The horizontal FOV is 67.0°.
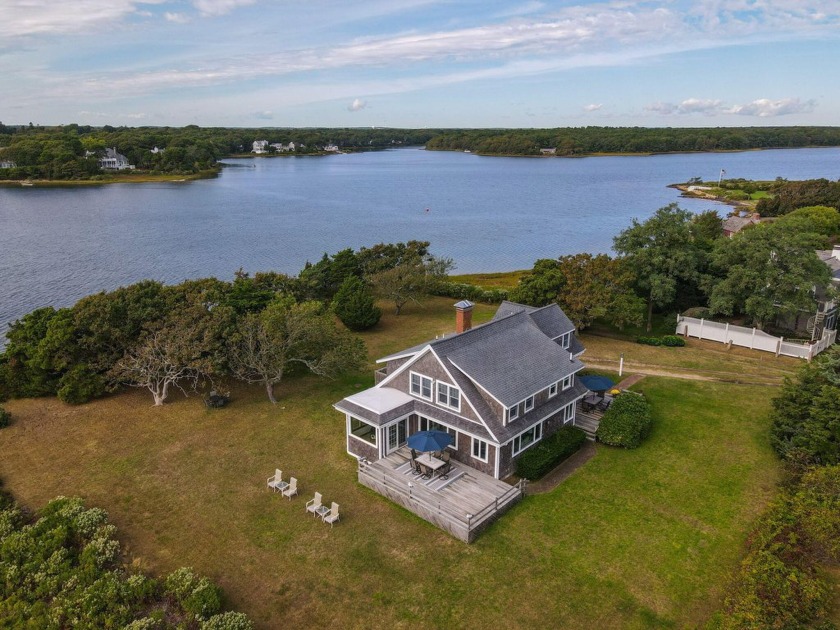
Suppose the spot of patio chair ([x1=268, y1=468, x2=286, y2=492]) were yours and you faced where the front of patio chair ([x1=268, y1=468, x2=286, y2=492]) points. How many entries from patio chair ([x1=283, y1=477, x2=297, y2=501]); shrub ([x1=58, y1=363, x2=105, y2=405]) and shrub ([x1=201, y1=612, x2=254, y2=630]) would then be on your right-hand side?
1

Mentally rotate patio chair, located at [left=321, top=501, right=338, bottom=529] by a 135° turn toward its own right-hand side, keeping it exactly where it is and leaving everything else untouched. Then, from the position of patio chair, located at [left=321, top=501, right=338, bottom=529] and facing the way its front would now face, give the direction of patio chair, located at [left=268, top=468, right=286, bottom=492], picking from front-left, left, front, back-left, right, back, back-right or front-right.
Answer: front-left

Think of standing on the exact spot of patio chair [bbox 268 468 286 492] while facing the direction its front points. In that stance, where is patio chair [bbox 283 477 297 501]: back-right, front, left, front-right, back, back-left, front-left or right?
left

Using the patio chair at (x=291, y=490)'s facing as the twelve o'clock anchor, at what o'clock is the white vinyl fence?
The white vinyl fence is roughly at 7 o'clock from the patio chair.

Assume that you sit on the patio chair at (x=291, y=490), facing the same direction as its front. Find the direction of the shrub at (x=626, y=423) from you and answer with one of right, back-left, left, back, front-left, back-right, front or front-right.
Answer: back-left

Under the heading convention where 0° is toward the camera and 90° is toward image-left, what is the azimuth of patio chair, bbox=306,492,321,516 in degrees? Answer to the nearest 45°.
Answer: approximately 45°

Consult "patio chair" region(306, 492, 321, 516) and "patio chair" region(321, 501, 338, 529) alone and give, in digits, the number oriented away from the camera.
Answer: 0

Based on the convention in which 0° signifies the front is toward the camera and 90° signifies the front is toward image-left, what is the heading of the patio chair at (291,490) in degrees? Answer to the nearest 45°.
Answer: approximately 45°

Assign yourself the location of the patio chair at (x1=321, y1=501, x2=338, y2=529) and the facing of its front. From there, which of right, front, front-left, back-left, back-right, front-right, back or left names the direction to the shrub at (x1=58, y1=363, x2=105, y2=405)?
right

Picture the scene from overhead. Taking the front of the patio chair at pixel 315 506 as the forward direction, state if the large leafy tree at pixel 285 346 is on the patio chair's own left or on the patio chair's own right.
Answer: on the patio chair's own right
